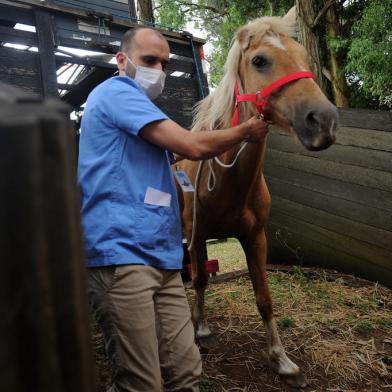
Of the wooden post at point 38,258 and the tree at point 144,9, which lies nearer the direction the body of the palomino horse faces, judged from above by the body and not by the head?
the wooden post

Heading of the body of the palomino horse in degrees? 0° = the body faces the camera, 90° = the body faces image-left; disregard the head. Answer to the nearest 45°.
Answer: approximately 315°

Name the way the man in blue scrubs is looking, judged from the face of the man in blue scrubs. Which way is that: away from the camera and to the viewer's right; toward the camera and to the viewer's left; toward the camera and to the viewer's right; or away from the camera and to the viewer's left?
toward the camera and to the viewer's right

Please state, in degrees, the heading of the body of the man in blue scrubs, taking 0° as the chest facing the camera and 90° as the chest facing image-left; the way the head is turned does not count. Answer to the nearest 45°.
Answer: approximately 315°

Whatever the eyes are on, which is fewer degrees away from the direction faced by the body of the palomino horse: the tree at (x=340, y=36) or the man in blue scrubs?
the man in blue scrubs

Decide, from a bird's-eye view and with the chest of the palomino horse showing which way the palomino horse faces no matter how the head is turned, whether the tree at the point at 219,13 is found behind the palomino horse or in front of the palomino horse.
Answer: behind

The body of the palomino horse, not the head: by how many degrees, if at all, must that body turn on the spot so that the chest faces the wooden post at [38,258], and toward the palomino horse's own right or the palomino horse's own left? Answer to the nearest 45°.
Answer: approximately 45° to the palomino horse's own right

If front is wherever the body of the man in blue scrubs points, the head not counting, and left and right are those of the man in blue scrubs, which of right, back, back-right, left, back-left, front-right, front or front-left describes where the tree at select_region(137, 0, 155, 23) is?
back-left

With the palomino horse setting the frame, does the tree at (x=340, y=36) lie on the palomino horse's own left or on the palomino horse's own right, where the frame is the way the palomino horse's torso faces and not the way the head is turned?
on the palomino horse's own left
